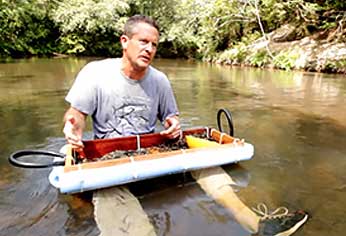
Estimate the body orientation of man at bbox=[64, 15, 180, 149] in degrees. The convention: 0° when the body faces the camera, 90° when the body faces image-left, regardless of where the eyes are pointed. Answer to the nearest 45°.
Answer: approximately 315°

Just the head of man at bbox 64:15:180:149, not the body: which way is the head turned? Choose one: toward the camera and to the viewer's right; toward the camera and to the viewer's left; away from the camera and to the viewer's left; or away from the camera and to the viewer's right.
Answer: toward the camera and to the viewer's right
